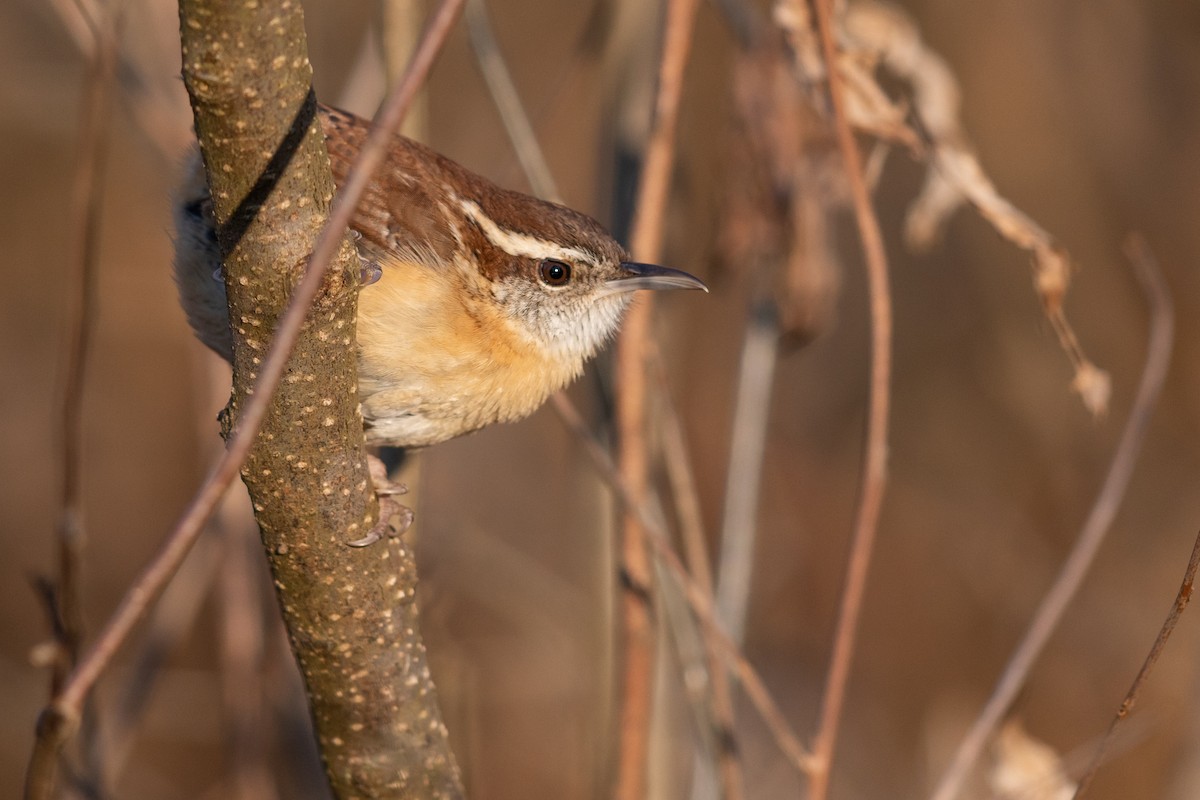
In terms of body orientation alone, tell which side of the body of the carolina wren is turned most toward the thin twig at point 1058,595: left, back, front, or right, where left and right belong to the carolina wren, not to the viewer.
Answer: front

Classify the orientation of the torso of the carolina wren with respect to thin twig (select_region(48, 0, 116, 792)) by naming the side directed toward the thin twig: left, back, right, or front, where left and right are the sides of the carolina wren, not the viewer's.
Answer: back

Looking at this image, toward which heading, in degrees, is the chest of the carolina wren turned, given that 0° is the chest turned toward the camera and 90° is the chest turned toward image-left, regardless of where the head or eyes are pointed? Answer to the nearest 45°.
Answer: approximately 270°

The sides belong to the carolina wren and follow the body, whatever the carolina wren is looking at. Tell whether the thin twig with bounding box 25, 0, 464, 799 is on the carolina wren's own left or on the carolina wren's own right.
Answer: on the carolina wren's own right

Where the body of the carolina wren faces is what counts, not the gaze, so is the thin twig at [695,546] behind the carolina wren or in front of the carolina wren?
in front
